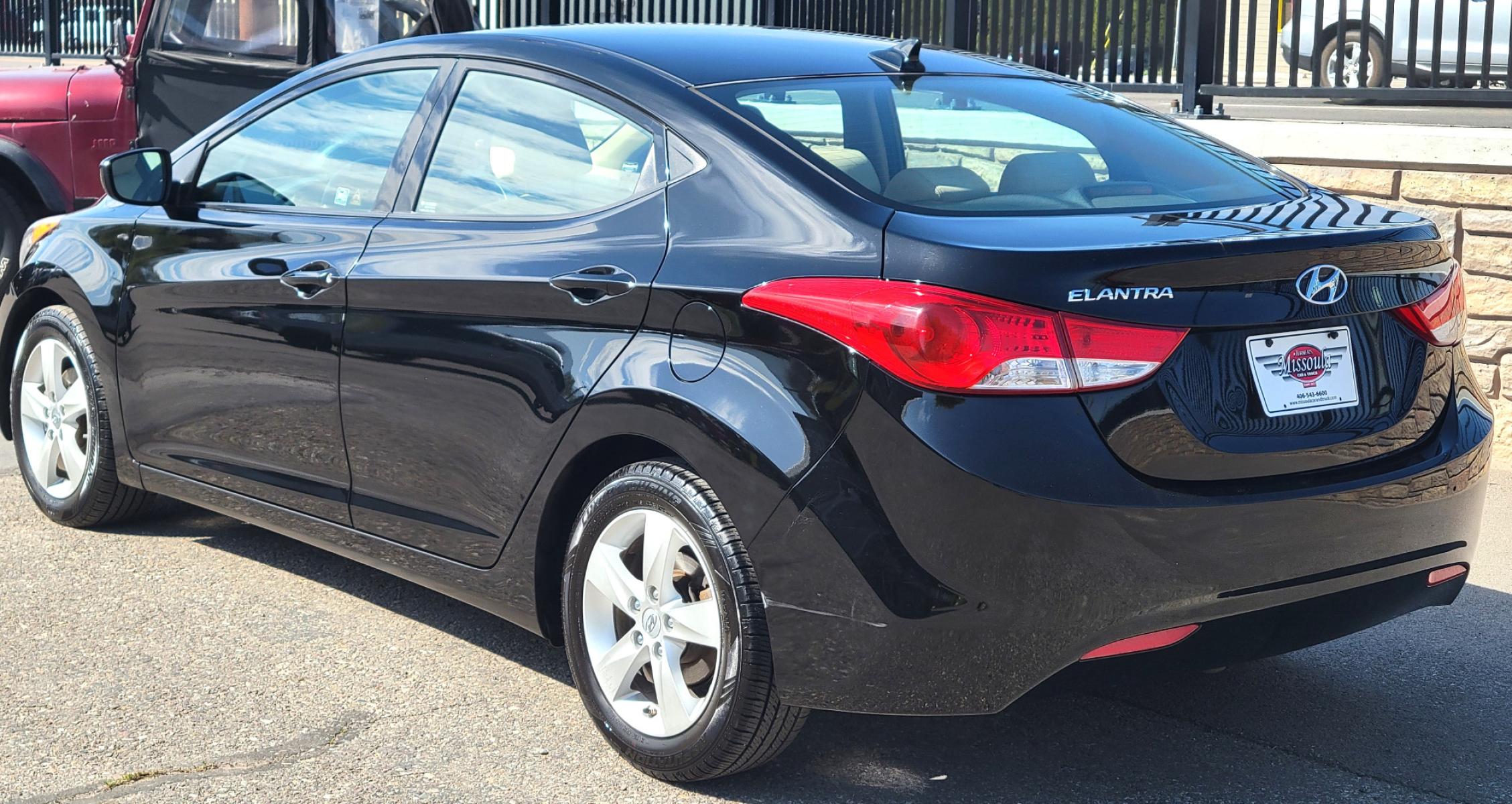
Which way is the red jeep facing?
to the viewer's left

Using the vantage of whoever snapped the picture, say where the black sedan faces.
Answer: facing away from the viewer and to the left of the viewer

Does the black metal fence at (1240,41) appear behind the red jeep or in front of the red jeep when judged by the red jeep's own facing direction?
behind

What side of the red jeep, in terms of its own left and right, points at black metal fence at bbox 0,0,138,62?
right

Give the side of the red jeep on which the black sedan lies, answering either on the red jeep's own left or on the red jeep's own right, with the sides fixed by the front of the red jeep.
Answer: on the red jeep's own left

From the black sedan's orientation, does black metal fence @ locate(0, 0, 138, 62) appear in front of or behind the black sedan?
in front

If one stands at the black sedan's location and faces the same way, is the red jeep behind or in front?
in front

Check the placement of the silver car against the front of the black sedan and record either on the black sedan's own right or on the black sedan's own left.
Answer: on the black sedan's own right
